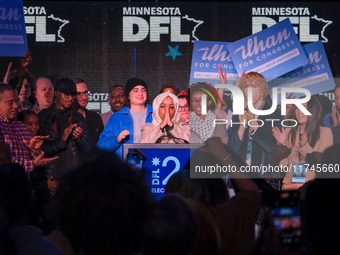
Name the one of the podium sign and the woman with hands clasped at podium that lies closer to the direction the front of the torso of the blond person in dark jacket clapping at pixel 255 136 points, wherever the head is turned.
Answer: the podium sign

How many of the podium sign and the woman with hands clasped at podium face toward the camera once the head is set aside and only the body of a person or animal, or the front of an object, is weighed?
2

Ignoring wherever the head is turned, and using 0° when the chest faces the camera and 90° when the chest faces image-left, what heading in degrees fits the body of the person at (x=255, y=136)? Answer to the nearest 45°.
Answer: approximately 45°

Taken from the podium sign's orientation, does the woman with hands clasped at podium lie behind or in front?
behind

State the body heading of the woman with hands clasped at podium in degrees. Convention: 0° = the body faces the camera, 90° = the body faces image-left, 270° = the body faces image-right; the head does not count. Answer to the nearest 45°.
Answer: approximately 0°

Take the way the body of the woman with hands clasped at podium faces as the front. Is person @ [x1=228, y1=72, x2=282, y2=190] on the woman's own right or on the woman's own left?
on the woman's own left
